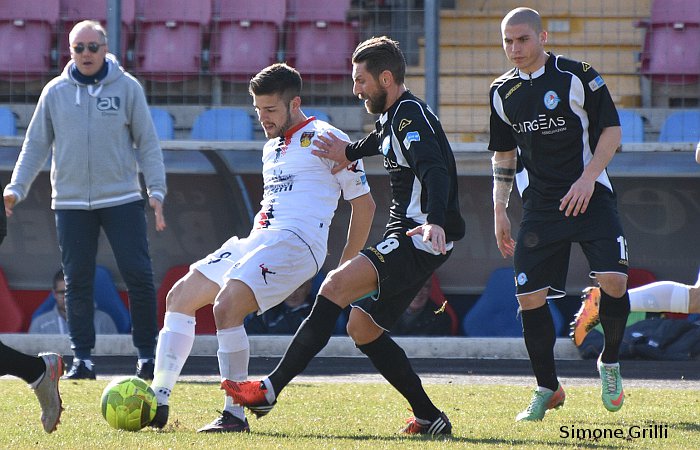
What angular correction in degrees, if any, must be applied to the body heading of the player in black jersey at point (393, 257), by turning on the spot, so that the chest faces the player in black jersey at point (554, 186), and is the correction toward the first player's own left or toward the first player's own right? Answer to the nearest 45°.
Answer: approximately 135° to the first player's own right

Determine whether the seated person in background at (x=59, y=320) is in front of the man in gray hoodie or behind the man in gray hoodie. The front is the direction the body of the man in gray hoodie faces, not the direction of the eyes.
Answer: behind

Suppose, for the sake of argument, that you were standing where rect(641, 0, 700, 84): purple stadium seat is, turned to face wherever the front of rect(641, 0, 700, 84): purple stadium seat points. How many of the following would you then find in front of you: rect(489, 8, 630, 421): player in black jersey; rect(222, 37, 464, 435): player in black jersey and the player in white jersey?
3

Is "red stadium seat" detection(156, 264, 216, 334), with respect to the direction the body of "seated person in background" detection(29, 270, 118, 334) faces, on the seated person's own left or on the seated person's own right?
on the seated person's own left

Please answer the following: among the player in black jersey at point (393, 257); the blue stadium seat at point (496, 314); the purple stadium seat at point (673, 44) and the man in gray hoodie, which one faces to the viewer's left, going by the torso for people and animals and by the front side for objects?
the player in black jersey

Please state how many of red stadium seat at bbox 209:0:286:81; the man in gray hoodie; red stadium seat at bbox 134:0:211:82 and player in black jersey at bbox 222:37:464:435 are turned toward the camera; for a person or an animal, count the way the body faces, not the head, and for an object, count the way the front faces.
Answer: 3

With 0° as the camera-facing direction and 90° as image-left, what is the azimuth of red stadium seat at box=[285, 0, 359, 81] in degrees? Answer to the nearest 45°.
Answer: approximately 0°

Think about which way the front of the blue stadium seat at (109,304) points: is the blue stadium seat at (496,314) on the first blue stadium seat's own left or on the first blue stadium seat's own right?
on the first blue stadium seat's own left

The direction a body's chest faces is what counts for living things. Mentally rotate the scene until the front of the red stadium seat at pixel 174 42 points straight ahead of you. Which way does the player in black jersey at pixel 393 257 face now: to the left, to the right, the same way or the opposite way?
to the right

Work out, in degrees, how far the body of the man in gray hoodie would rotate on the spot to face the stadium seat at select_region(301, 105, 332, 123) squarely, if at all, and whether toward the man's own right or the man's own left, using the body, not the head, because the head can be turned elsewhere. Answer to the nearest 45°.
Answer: approximately 135° to the man's own left
